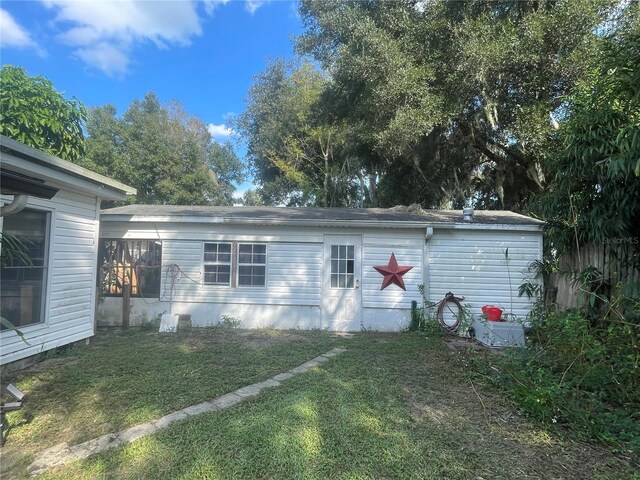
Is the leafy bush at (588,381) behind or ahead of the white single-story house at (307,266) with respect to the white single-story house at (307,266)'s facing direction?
ahead

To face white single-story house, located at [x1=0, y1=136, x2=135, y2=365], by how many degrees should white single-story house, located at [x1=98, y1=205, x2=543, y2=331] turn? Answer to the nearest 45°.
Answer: approximately 45° to its right

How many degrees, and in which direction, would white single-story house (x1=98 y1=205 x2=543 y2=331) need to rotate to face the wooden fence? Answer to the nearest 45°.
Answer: approximately 45° to its left

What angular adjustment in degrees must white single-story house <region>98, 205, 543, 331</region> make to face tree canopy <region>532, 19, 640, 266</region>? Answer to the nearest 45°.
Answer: approximately 45° to its left

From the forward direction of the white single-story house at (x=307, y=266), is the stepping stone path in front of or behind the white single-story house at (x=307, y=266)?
in front

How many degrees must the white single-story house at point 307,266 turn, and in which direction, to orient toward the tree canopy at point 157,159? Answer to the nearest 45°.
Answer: approximately 135° to its right

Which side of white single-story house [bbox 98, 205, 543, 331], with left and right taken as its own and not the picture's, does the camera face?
front
